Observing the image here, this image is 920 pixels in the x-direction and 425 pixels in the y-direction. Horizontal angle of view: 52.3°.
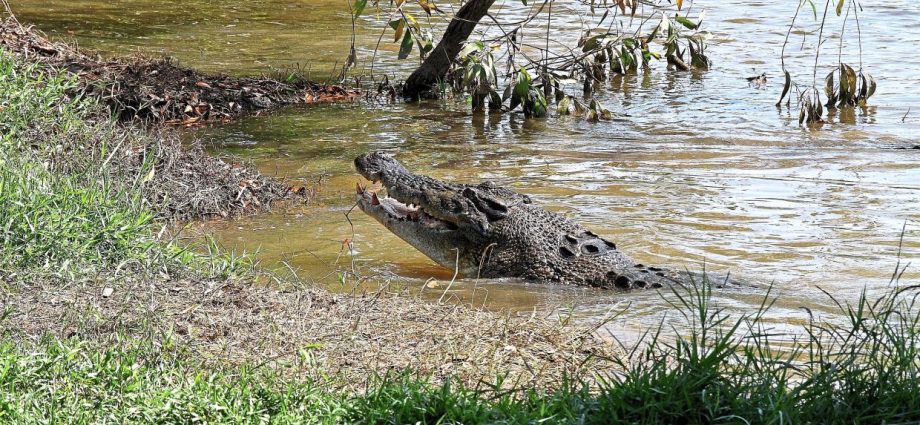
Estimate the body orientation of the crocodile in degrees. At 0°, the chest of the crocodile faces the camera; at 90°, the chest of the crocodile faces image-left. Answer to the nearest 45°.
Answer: approximately 90°

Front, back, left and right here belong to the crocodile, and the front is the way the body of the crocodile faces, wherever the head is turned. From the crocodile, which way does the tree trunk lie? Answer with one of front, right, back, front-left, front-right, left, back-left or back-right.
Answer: right
